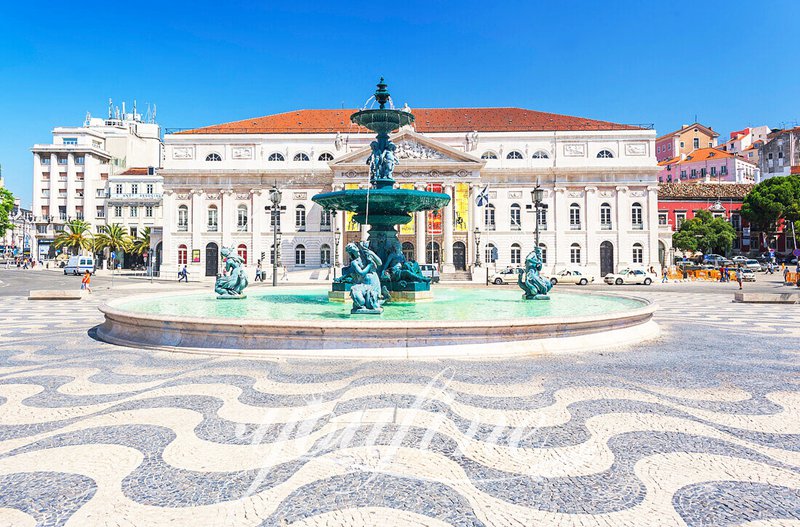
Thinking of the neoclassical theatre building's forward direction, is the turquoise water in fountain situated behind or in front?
in front

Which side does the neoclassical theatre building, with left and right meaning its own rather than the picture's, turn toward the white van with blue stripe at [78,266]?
right

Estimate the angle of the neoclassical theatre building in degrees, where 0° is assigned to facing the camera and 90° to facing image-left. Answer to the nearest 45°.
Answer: approximately 0°

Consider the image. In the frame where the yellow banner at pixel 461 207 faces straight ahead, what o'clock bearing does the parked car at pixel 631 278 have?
The parked car is roughly at 10 o'clock from the yellow banner.

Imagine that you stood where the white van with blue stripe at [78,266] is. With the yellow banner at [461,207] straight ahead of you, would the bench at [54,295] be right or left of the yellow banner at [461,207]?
right

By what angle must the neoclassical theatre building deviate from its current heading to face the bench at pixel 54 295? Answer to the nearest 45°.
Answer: approximately 45° to its right

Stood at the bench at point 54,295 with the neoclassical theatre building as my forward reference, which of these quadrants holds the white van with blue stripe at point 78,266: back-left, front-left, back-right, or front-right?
front-left

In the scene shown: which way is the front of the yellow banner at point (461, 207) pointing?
toward the camera

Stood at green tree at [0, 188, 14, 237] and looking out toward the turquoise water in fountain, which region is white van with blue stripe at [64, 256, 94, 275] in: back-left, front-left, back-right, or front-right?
front-left

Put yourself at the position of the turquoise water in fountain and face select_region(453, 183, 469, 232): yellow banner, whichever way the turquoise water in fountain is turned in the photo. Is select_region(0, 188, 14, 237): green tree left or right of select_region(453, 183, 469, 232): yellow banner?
left

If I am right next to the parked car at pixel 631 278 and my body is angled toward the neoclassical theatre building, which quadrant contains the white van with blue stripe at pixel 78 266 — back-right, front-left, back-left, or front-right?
front-left

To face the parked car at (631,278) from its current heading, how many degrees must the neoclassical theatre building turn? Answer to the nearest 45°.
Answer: approximately 45° to its left

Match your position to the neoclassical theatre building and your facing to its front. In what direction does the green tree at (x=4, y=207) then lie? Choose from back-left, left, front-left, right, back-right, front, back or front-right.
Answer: right

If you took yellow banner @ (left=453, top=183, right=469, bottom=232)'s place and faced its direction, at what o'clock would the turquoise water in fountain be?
The turquoise water in fountain is roughly at 12 o'clock from the yellow banner.

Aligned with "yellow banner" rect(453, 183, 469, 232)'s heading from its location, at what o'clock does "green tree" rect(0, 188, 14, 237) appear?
The green tree is roughly at 3 o'clock from the yellow banner.

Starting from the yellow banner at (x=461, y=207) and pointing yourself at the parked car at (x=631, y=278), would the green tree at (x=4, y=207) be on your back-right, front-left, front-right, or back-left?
back-right
